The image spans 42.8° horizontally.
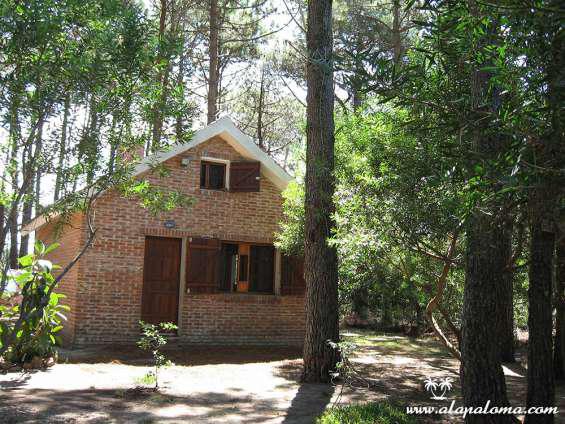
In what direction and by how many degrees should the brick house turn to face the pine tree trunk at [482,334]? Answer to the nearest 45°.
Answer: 0° — it already faces it

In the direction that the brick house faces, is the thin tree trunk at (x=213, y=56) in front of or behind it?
behind

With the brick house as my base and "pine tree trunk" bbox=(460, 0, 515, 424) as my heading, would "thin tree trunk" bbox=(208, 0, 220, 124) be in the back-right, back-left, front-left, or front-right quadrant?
back-left

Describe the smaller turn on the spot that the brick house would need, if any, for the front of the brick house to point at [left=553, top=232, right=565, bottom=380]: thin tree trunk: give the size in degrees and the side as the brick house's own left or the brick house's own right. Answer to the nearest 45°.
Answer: approximately 45° to the brick house's own left

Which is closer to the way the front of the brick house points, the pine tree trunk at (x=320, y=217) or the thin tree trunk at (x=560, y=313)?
the pine tree trunk

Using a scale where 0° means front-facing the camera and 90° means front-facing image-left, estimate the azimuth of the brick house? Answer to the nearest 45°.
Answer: approximately 0°

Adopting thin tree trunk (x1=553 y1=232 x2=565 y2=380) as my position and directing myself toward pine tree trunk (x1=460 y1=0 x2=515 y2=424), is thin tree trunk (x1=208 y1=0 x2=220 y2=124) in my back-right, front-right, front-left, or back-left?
back-right

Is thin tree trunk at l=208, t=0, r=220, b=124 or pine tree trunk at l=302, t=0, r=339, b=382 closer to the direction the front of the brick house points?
the pine tree trunk
